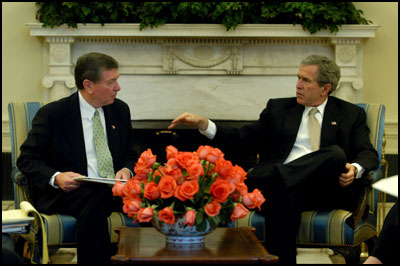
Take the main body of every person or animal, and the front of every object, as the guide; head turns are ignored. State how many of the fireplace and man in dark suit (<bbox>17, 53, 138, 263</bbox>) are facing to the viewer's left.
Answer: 0

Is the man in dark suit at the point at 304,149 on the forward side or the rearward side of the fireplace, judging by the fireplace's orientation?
on the forward side

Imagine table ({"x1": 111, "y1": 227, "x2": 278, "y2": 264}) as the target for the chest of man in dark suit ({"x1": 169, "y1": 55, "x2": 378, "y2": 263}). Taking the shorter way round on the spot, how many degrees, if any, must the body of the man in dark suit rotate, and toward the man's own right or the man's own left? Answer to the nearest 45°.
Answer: approximately 45° to the man's own left

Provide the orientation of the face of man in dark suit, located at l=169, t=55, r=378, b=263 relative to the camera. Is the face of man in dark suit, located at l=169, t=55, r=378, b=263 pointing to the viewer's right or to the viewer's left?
to the viewer's left

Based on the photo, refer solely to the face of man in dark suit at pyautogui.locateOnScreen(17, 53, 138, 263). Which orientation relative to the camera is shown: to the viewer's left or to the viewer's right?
to the viewer's right

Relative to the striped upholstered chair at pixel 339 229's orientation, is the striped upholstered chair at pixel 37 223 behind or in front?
in front

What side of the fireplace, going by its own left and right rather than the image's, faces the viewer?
front

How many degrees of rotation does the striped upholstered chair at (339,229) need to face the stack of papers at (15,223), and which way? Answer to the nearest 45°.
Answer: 0° — it already faces it

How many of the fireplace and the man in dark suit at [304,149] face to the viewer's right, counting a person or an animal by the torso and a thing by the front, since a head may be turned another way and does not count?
0

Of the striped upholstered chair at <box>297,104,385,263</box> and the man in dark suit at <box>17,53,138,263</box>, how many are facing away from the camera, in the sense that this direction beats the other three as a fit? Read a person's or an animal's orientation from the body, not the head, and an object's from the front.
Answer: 0

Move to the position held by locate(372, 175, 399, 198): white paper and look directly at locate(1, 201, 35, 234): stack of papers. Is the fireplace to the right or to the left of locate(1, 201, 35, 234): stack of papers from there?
right
